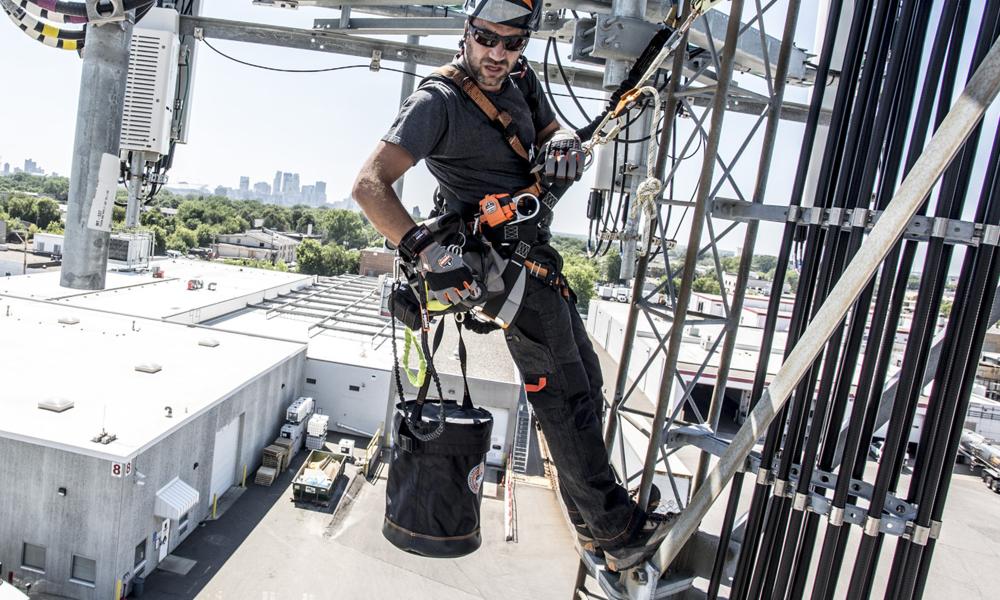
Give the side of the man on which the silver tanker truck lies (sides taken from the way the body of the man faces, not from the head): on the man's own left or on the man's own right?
on the man's own left

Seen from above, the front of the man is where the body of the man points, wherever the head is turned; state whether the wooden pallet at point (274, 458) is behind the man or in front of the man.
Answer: behind
